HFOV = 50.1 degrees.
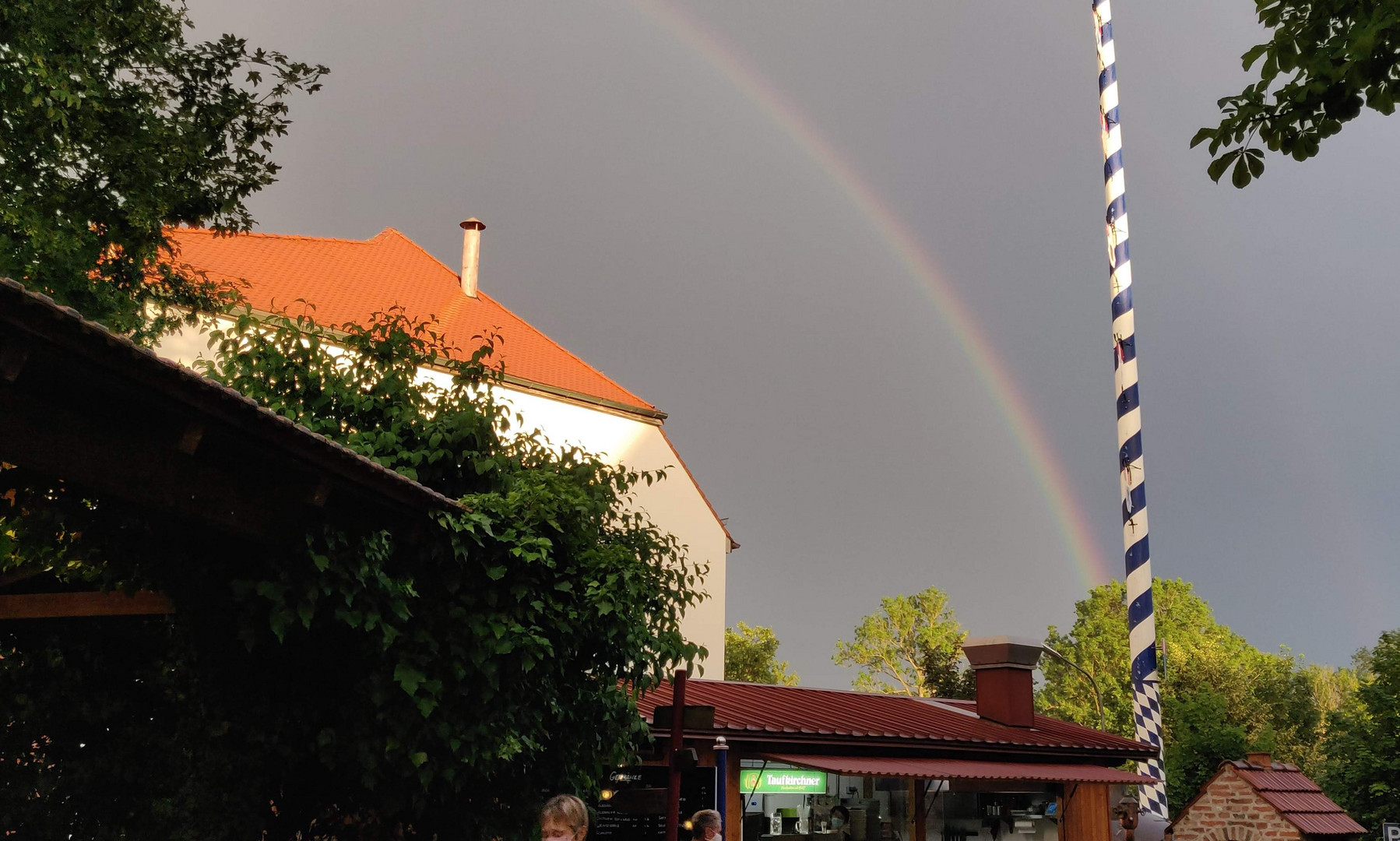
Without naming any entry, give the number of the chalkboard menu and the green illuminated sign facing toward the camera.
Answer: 2

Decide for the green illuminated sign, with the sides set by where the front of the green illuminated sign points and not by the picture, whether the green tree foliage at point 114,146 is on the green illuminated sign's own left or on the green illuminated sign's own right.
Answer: on the green illuminated sign's own right

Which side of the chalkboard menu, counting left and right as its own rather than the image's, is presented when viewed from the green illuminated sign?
left

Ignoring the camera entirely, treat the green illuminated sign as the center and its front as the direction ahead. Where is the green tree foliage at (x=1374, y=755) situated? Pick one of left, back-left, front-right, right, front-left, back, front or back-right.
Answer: back-left

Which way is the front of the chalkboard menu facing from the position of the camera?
facing the viewer

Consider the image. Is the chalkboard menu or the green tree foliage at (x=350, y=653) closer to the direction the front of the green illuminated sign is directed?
the green tree foliage

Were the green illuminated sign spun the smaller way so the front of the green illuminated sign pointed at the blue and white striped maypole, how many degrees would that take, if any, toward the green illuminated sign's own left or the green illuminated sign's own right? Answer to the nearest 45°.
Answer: approximately 135° to the green illuminated sign's own left

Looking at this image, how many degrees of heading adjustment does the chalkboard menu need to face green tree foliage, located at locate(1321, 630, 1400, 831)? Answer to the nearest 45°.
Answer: approximately 135° to its left

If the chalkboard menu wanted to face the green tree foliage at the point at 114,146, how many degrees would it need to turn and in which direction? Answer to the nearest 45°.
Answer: approximately 45° to its right

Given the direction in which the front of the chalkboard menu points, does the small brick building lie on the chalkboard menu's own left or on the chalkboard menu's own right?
on the chalkboard menu's own left

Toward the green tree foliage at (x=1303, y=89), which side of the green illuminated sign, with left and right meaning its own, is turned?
front

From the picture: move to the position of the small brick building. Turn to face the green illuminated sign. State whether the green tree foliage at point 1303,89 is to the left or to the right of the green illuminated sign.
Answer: left

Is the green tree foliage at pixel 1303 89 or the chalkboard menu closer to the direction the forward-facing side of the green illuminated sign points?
the green tree foliage
